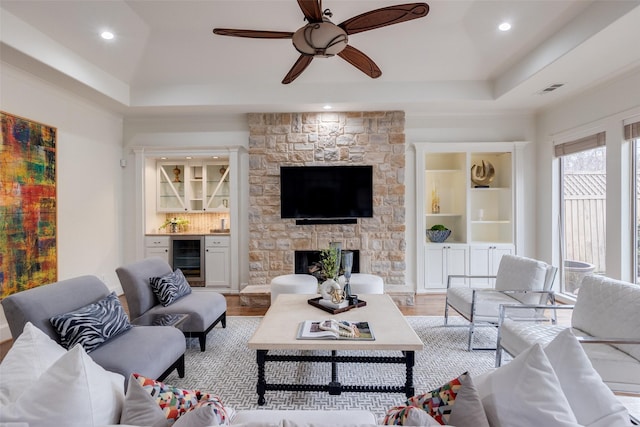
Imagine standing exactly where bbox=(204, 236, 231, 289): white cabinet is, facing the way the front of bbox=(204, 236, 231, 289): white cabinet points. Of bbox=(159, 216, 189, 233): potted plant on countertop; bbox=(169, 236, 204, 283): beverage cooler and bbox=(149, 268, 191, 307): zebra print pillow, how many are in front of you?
1

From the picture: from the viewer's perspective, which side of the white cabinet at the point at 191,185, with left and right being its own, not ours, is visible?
front

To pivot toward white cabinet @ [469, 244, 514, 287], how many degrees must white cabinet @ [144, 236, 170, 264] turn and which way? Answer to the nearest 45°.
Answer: approximately 45° to its left

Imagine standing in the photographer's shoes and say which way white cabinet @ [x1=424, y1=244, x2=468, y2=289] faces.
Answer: facing the viewer

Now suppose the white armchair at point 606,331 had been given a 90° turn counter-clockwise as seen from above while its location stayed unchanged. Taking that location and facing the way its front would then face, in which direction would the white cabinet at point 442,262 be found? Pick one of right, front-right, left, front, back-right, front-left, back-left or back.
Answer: back

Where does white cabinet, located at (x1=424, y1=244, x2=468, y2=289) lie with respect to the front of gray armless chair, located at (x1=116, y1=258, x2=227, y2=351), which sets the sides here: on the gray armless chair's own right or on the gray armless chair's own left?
on the gray armless chair's own left

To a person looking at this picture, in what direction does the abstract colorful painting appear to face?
facing the viewer and to the right of the viewer

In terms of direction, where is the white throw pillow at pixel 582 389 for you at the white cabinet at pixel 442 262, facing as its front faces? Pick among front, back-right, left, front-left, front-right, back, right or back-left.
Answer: front

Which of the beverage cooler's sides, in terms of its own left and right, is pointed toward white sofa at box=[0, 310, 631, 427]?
front

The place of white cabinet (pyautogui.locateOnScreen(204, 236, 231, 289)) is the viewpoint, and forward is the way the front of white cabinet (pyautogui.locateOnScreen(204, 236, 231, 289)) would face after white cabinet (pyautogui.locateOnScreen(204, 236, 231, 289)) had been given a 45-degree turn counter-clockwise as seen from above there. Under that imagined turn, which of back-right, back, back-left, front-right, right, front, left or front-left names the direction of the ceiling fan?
front-right

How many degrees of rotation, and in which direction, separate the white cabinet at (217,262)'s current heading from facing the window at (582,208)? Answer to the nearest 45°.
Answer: approximately 45° to its left

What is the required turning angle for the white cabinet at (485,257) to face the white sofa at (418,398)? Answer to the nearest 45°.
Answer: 0° — it already faces it

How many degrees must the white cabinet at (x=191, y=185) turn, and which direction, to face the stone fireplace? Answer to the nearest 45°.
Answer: approximately 45° to its left

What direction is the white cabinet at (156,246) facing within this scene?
toward the camera

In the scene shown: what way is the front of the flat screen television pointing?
toward the camera

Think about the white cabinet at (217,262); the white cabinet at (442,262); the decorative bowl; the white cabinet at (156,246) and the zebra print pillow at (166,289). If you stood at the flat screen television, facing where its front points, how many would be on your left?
2

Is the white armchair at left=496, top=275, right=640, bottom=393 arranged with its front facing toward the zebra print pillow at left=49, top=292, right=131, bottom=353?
yes

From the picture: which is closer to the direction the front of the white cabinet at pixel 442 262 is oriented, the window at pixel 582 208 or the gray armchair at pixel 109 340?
the gray armchair

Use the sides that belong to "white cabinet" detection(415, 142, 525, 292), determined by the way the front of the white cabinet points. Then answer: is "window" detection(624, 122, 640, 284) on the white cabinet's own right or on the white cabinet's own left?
on the white cabinet's own left
